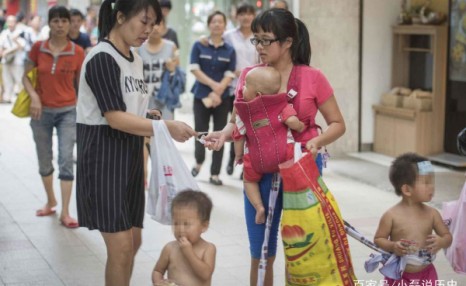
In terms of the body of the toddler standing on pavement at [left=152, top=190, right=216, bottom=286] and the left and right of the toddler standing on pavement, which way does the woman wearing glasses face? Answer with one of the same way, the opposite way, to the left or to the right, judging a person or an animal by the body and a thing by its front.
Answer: the same way

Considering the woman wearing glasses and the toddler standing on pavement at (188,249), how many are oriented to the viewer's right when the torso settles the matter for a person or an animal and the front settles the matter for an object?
0

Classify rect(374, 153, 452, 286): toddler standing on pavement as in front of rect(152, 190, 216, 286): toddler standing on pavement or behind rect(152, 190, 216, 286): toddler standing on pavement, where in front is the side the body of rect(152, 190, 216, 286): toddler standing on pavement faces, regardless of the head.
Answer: behind

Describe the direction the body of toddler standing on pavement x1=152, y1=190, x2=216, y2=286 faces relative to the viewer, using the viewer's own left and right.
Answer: facing the viewer and to the left of the viewer
